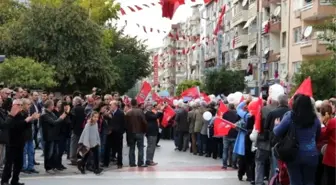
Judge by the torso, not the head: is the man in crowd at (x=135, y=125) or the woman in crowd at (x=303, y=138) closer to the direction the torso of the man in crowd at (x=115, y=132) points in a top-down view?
the woman in crowd

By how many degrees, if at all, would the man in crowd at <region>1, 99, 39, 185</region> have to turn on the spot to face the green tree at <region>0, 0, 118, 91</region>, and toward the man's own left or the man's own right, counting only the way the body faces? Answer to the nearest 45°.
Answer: approximately 90° to the man's own left

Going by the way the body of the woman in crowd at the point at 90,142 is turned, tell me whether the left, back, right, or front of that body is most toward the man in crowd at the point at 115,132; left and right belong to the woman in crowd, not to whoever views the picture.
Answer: left

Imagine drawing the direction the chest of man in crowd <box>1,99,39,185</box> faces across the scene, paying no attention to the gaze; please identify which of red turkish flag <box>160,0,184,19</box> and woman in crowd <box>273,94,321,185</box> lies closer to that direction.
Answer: the woman in crowd

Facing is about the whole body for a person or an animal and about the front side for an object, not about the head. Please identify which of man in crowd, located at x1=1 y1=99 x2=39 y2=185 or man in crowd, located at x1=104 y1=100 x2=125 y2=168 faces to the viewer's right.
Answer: man in crowd, located at x1=1 y1=99 x2=39 y2=185

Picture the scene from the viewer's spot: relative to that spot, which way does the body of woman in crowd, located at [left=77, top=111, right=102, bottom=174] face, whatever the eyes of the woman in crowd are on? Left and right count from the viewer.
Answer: facing the viewer and to the right of the viewer

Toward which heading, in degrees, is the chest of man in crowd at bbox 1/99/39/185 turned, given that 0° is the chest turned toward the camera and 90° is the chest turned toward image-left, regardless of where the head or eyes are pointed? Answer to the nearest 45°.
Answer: approximately 270°

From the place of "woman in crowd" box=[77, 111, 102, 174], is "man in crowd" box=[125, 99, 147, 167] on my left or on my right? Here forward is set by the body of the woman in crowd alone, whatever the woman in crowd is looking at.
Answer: on my left

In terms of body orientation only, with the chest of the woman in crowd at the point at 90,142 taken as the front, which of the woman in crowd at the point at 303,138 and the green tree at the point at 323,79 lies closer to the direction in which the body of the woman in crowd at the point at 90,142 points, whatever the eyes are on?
the woman in crowd

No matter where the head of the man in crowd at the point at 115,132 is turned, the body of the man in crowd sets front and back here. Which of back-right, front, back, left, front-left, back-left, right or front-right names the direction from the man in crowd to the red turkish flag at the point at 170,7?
front-left

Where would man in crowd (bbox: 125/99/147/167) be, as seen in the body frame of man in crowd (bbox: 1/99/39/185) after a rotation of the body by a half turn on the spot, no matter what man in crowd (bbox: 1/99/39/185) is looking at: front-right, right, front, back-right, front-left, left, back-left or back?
back-right
